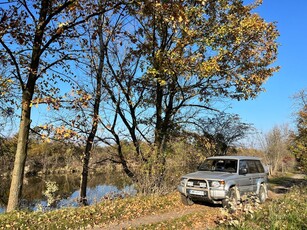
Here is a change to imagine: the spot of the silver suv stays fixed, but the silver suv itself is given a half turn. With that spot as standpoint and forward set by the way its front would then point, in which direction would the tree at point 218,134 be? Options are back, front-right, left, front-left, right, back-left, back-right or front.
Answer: front-left

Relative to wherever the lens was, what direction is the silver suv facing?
facing the viewer and to the left of the viewer
